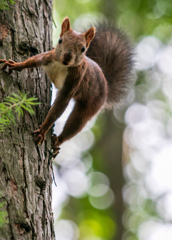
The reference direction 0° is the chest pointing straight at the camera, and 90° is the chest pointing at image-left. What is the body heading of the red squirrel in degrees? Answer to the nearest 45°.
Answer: approximately 45°
